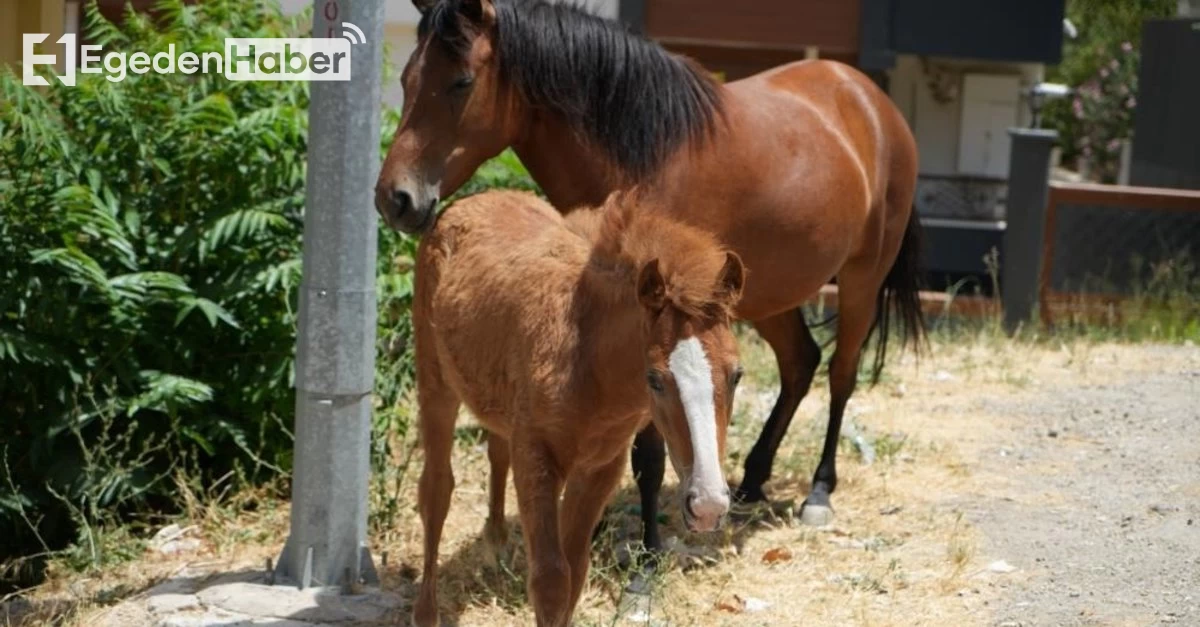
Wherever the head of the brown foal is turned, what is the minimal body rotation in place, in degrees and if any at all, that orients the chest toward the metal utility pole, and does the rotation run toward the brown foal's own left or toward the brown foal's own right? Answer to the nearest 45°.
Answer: approximately 180°

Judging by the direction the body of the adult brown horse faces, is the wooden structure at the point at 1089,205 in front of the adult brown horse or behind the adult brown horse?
behind

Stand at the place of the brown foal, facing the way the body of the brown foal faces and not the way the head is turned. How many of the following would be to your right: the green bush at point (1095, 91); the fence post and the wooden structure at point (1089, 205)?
0

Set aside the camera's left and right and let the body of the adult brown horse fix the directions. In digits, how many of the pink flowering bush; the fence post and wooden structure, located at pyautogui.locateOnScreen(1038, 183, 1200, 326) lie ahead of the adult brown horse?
0

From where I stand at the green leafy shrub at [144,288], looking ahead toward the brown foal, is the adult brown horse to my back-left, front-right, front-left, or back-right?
front-left

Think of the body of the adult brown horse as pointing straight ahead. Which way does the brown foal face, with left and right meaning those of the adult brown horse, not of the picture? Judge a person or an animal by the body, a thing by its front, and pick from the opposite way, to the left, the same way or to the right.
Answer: to the left

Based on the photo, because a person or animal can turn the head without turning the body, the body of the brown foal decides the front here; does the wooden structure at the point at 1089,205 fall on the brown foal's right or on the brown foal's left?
on the brown foal's left

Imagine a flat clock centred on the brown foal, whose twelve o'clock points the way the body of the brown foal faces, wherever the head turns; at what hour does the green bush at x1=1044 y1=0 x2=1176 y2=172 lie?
The green bush is roughly at 8 o'clock from the brown foal.

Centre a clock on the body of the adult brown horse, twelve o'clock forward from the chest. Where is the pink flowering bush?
The pink flowering bush is roughly at 5 o'clock from the adult brown horse.

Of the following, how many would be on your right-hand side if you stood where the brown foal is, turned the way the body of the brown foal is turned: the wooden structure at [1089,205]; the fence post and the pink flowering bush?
0

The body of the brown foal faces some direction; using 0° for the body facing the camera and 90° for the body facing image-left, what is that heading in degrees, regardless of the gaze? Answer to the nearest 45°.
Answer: approximately 315°

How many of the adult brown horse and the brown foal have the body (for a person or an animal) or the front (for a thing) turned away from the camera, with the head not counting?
0
